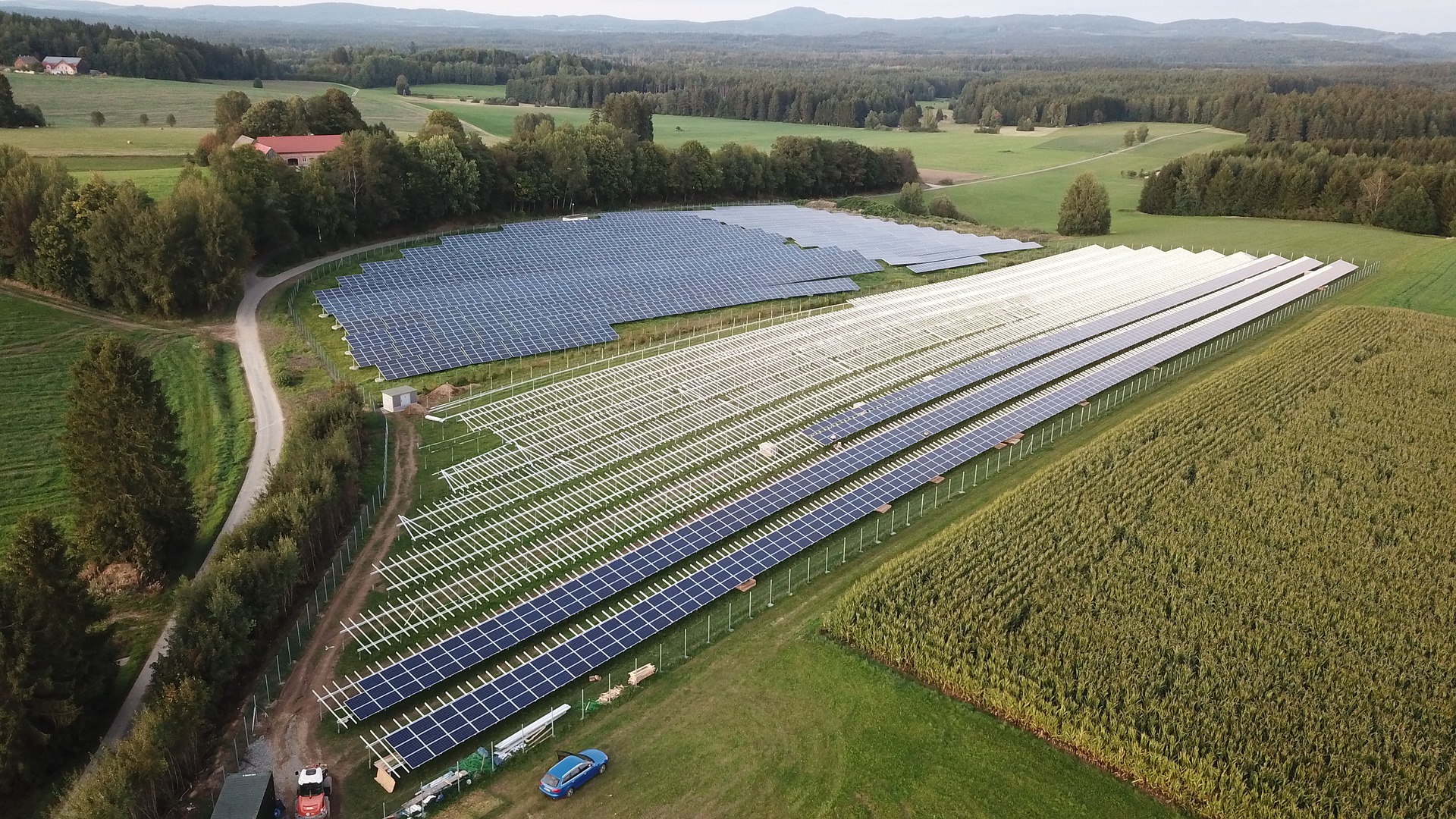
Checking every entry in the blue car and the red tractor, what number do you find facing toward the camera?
1

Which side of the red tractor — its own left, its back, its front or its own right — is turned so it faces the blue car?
left

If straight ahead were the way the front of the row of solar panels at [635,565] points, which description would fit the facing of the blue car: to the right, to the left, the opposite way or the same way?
to the left

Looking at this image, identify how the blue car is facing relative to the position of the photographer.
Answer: facing away from the viewer and to the right of the viewer

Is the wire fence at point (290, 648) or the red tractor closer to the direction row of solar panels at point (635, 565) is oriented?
the red tractor

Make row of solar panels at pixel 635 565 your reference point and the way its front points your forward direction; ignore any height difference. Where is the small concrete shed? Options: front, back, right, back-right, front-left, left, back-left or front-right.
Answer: back

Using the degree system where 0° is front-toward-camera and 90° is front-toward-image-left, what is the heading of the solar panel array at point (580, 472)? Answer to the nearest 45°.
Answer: approximately 315°

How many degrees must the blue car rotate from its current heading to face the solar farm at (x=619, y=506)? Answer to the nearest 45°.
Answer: approximately 45° to its left

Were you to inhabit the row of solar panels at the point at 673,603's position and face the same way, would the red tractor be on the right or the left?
on its right

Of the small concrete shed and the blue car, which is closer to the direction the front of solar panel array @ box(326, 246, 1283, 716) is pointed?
the blue car
